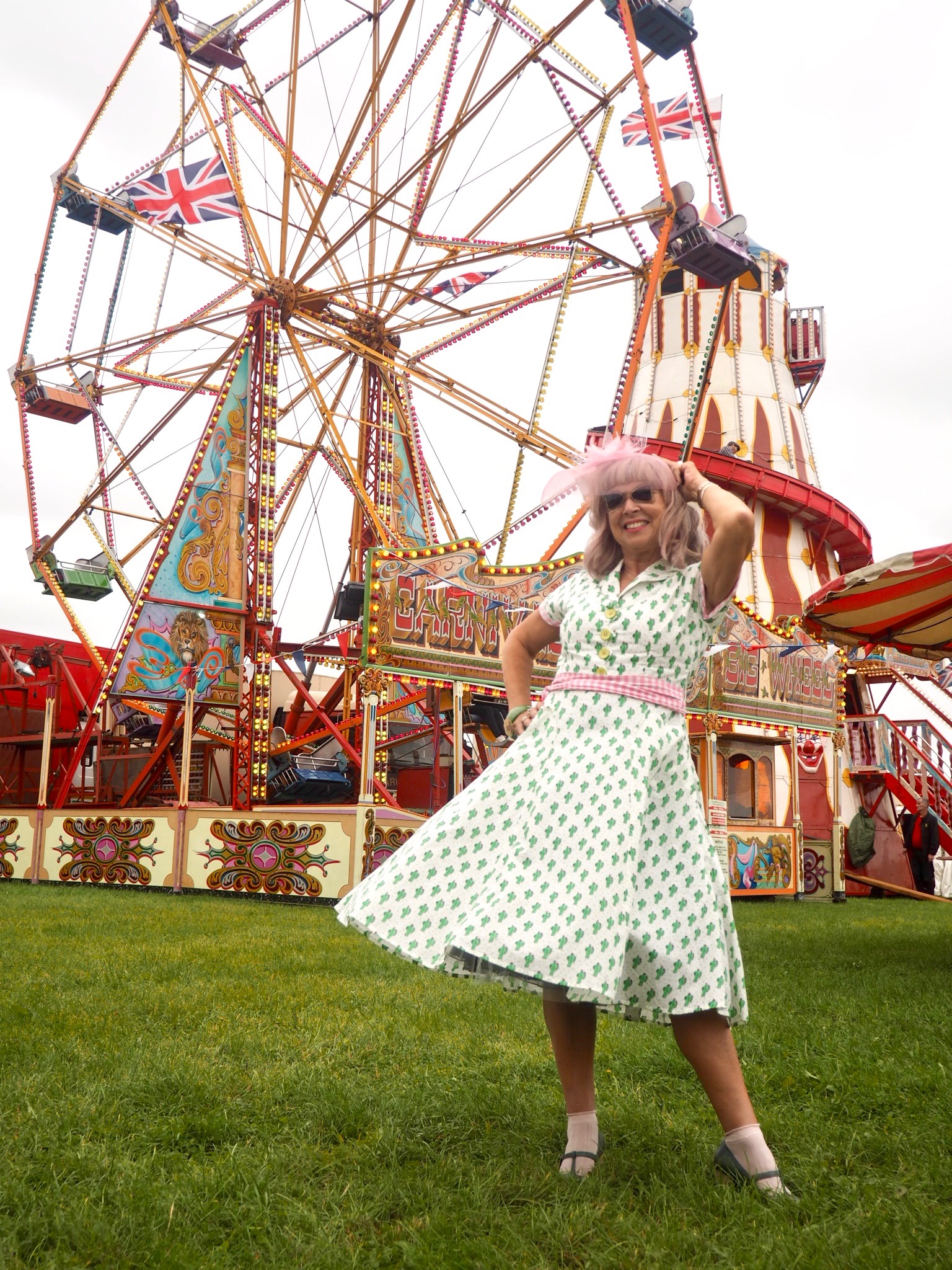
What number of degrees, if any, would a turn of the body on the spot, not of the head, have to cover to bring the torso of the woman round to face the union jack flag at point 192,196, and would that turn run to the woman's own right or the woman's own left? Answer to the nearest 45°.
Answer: approximately 135° to the woman's own right

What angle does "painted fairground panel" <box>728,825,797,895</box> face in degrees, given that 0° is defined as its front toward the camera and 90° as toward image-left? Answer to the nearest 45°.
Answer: approximately 0°

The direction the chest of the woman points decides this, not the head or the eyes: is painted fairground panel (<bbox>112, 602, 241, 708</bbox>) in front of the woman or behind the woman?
behind

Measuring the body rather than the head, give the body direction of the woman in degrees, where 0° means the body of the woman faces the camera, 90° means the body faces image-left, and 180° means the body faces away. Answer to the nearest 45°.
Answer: approximately 0°

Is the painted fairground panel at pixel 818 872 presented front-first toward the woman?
yes
